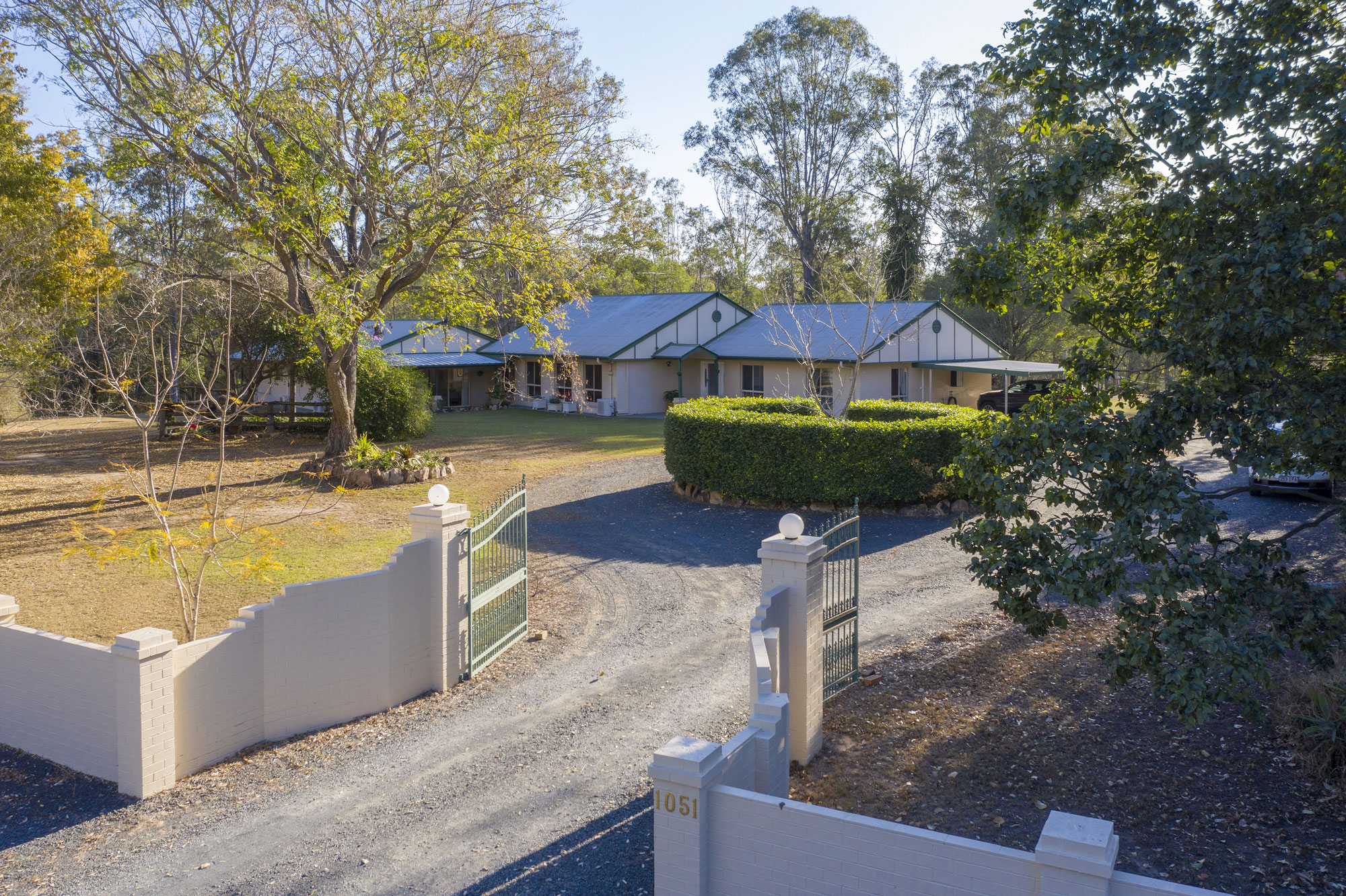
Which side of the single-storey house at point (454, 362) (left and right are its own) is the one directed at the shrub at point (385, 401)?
front

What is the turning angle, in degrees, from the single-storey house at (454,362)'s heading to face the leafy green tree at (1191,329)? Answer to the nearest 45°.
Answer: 0° — it already faces it

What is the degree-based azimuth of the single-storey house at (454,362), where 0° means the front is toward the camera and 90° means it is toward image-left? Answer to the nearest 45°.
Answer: approximately 0°

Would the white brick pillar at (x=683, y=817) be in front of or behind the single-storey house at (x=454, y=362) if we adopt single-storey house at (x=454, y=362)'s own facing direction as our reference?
in front

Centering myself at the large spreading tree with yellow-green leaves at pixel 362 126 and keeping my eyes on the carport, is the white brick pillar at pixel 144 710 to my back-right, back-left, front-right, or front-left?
back-right

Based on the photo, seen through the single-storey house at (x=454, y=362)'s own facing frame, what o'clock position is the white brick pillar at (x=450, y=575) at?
The white brick pillar is roughly at 12 o'clock from the single-storey house.

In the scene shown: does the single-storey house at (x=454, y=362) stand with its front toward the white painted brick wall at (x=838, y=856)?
yes

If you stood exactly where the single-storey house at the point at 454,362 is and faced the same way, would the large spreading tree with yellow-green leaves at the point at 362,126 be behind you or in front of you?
in front

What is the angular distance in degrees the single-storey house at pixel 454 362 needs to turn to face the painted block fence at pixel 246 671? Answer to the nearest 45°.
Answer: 0° — it already faces it

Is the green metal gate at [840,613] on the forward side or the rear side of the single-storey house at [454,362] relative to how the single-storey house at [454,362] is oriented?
on the forward side
